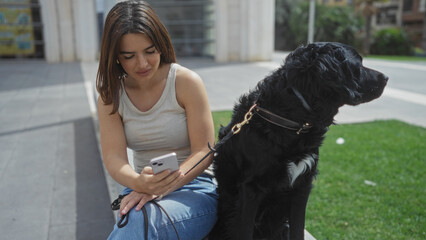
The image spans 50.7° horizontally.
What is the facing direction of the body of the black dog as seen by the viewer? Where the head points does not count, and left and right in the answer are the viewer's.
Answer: facing the viewer and to the right of the viewer

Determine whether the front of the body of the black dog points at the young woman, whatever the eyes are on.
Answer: no

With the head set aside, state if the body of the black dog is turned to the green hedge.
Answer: no

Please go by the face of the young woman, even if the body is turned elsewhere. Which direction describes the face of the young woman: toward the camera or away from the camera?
toward the camera
